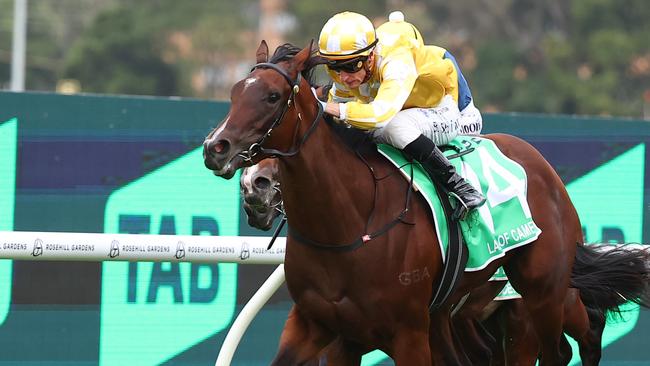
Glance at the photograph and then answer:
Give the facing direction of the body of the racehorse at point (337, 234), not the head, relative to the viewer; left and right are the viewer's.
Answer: facing the viewer and to the left of the viewer

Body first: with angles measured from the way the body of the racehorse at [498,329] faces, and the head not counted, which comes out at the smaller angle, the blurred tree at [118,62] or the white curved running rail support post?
the white curved running rail support post

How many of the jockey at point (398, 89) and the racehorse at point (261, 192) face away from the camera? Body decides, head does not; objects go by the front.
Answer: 0

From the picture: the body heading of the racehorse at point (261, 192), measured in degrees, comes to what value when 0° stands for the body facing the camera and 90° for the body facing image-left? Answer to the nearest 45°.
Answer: approximately 45°

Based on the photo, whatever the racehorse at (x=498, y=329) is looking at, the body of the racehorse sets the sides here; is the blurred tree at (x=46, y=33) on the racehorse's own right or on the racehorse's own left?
on the racehorse's own right
